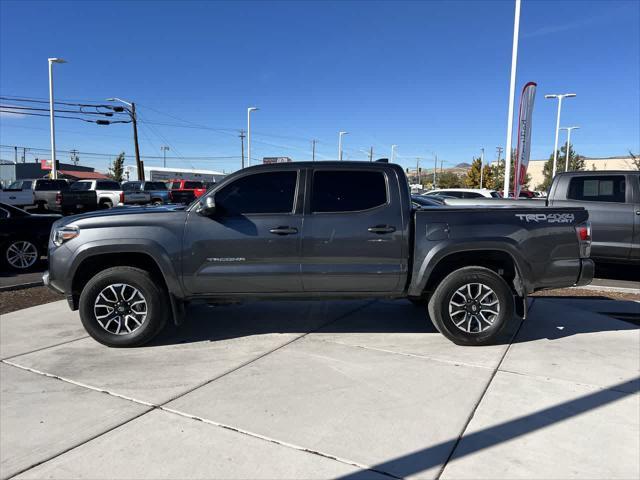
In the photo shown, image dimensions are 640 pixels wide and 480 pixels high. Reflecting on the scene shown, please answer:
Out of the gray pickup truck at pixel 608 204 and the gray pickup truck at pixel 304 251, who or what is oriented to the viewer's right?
the gray pickup truck at pixel 608 204

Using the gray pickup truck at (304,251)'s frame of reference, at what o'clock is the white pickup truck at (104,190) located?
The white pickup truck is roughly at 2 o'clock from the gray pickup truck.

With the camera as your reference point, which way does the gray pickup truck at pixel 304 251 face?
facing to the left of the viewer

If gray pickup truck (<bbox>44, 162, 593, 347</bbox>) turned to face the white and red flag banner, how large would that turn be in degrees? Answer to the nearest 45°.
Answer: approximately 135° to its right

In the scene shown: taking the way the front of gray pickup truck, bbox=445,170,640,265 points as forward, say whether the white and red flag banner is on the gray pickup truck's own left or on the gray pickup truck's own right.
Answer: on the gray pickup truck's own left

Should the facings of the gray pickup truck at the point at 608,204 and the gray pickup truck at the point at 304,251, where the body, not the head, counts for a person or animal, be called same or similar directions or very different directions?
very different directions

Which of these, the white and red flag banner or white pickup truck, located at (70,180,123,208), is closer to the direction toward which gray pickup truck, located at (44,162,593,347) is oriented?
the white pickup truck

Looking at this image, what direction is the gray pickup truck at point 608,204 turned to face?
to the viewer's right

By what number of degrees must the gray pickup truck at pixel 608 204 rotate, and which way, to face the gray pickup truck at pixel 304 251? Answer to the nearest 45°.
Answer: approximately 135° to its right

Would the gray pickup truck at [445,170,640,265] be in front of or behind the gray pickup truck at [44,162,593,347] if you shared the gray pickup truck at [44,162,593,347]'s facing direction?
behind

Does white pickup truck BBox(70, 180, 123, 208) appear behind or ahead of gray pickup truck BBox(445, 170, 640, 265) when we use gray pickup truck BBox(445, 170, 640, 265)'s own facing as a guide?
behind

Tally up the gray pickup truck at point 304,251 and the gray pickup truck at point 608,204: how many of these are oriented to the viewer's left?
1
